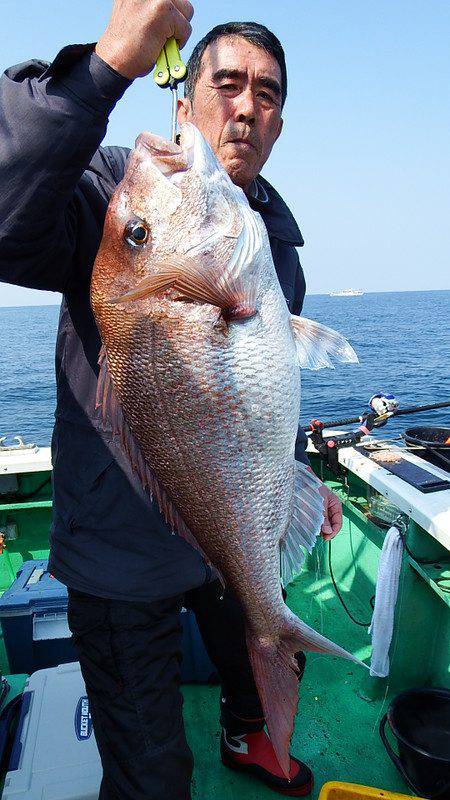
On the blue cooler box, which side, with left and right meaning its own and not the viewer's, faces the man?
front

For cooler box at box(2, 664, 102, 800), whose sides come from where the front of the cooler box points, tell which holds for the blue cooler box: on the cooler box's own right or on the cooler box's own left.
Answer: on the cooler box's own left

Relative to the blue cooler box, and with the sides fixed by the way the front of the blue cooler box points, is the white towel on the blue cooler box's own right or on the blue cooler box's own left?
on the blue cooler box's own left

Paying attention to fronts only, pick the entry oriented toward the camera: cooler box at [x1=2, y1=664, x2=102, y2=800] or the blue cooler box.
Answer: the blue cooler box

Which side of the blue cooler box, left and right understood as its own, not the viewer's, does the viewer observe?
front

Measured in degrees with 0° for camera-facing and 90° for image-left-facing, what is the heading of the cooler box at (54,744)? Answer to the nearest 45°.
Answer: approximately 270°

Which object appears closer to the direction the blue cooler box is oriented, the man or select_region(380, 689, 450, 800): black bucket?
the man

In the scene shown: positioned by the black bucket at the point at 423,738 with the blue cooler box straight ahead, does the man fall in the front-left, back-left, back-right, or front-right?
front-left

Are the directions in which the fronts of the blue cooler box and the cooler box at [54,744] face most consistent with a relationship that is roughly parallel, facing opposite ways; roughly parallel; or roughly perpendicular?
roughly perpendicular

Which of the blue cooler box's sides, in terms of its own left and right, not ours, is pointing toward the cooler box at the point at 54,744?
front
